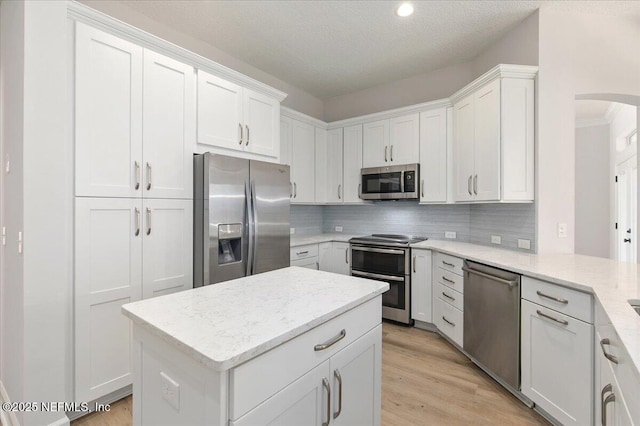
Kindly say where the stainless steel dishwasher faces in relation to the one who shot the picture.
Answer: facing the viewer and to the left of the viewer

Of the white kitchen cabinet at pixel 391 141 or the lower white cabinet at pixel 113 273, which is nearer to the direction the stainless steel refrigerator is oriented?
the white kitchen cabinet

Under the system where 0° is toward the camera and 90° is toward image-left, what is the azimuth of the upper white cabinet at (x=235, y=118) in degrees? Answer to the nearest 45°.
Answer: approximately 315°

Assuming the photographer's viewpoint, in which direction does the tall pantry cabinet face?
facing the viewer and to the right of the viewer

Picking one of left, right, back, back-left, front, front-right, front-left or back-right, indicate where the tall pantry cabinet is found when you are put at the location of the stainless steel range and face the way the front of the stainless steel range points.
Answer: front

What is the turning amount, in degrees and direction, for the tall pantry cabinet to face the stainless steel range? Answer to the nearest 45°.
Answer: approximately 45° to its left

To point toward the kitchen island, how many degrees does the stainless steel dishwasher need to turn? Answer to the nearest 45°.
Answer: approximately 45° to its left

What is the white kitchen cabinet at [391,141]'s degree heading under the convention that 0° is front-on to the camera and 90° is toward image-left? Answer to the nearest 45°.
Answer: approximately 45°
